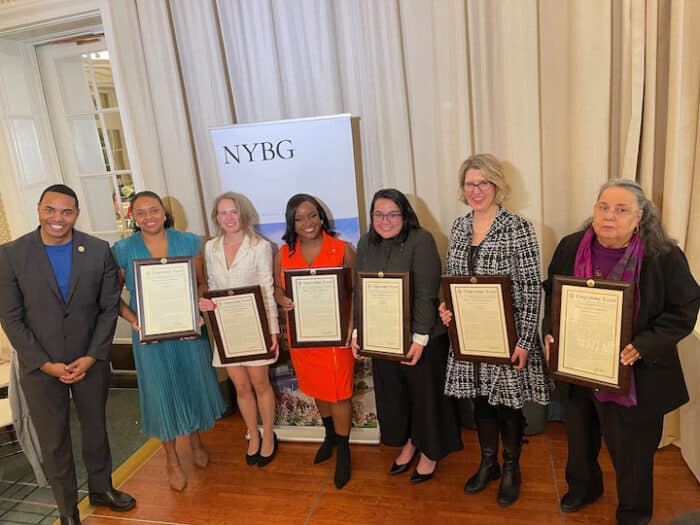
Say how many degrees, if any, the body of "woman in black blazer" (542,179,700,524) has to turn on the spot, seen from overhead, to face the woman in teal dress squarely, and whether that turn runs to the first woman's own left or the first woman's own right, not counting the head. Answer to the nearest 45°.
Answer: approximately 45° to the first woman's own right

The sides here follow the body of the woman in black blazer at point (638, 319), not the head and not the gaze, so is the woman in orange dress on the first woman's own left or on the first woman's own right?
on the first woman's own right

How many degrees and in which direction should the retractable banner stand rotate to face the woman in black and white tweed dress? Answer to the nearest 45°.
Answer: approximately 45° to its left

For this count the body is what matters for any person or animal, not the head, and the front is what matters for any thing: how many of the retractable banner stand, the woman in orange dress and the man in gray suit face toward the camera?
3

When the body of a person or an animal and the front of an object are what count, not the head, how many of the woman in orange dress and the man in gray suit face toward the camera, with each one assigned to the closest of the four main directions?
2

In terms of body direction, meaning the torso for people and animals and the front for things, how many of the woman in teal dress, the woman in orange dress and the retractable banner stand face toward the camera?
3

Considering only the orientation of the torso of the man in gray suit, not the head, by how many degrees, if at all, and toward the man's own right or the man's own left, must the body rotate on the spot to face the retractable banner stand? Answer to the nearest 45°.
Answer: approximately 90° to the man's own left

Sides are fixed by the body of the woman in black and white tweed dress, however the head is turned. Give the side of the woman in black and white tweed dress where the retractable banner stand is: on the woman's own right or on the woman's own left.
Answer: on the woman's own right

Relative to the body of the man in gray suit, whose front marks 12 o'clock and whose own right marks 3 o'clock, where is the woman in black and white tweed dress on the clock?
The woman in black and white tweed dress is roughly at 10 o'clock from the man in gray suit.

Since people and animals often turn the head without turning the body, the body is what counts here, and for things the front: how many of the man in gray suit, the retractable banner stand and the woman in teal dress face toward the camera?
3
